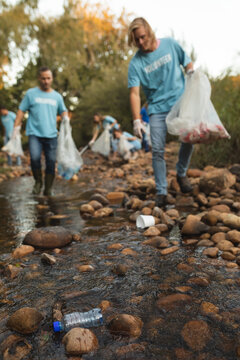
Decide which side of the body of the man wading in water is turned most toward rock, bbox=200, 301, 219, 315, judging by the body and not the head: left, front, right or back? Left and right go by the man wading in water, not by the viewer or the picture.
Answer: front

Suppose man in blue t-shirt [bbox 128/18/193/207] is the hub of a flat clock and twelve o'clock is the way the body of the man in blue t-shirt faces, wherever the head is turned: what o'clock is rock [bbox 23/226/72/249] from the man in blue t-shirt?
The rock is roughly at 1 o'clock from the man in blue t-shirt.

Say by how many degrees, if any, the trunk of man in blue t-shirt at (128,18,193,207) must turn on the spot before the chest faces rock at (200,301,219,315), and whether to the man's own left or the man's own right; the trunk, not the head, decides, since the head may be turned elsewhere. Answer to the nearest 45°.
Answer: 0° — they already face it

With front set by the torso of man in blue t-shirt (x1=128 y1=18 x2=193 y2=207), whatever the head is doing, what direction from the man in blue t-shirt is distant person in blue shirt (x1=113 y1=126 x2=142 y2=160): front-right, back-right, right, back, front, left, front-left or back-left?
back

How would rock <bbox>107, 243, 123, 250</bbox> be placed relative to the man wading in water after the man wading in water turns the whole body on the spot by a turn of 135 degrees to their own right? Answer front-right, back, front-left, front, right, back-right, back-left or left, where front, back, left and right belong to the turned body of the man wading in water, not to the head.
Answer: back-left

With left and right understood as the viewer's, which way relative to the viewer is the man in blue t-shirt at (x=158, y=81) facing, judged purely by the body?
facing the viewer

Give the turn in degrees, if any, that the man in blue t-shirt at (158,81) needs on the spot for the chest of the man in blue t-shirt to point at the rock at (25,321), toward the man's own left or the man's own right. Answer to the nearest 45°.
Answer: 0° — they already face it

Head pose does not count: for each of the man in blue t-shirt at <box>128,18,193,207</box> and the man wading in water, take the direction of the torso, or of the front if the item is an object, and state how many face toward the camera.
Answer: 2

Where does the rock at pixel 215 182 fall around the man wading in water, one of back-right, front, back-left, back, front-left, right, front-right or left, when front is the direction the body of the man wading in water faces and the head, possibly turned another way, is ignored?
front-left

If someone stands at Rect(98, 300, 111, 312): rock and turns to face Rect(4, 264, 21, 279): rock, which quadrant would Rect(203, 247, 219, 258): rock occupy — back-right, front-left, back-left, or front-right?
back-right

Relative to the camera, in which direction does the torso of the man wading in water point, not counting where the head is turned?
toward the camera

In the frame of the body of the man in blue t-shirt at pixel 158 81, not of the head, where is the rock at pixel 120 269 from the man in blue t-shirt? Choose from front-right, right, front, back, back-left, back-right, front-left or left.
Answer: front

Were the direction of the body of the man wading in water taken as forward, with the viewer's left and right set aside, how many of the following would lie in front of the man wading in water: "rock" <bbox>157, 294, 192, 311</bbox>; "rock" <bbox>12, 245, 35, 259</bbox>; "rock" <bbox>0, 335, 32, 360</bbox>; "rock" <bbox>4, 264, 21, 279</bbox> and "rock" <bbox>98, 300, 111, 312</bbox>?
5
